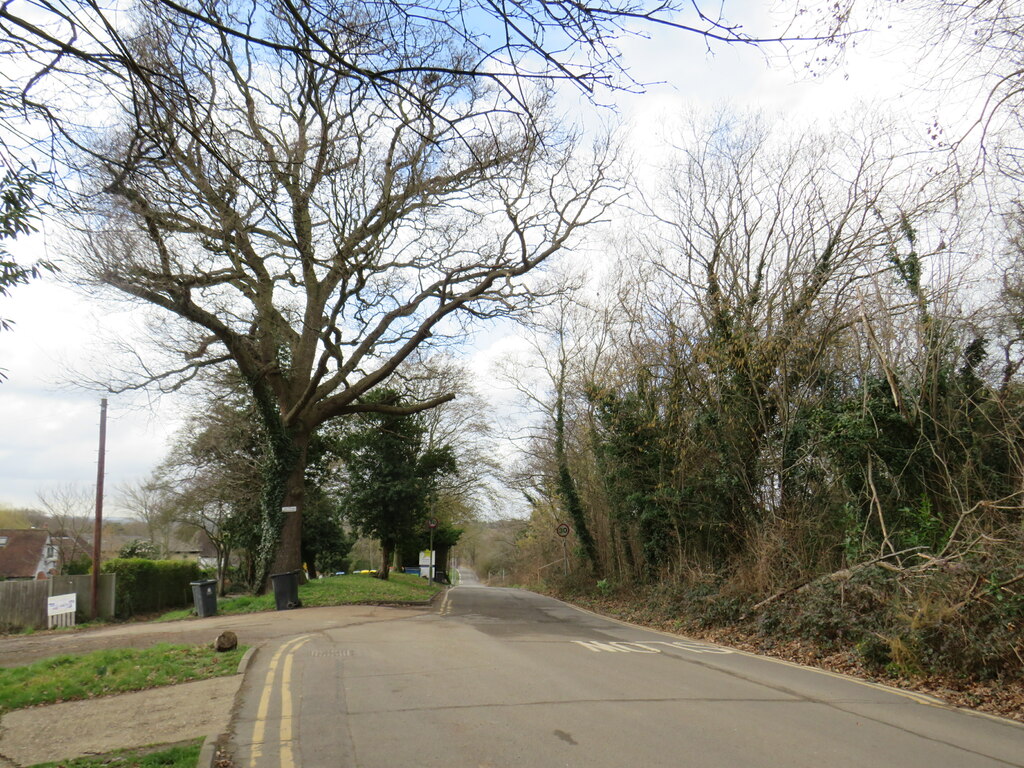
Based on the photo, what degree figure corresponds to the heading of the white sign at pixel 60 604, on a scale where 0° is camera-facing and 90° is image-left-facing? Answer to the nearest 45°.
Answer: approximately 0°

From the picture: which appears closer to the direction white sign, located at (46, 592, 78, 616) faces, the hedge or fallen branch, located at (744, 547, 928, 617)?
the fallen branch

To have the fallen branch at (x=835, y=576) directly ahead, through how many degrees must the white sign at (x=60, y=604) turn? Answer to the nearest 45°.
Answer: approximately 45° to its left
